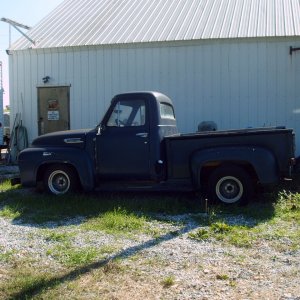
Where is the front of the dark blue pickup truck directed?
to the viewer's left

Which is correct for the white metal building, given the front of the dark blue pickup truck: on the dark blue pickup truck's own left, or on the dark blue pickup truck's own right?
on the dark blue pickup truck's own right
